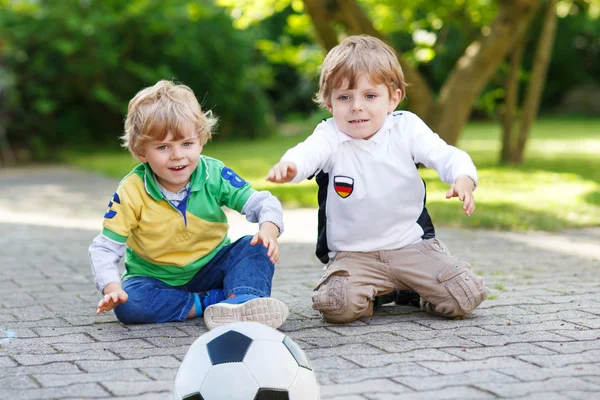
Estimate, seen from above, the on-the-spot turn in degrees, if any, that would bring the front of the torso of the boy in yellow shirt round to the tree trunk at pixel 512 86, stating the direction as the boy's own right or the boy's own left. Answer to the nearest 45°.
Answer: approximately 135° to the boy's own left

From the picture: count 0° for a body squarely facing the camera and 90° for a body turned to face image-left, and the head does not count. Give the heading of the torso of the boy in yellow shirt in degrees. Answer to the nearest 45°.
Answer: approximately 0°

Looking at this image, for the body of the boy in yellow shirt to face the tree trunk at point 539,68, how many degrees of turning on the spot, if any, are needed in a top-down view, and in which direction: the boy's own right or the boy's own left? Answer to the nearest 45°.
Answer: approximately 135° to the boy's own left

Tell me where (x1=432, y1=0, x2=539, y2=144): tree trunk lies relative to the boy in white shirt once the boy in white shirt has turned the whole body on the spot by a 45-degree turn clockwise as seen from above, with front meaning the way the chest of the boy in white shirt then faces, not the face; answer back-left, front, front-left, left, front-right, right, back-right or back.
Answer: back-right

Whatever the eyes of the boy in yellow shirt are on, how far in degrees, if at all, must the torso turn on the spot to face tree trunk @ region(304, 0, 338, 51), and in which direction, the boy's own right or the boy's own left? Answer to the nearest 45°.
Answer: approximately 180°

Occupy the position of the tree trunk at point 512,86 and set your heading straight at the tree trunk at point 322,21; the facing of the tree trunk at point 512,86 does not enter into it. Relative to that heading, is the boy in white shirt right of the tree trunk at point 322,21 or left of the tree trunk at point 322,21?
left

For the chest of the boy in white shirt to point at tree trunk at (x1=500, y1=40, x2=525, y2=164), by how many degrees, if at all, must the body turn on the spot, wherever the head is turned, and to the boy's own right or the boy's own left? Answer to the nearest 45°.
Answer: approximately 180°

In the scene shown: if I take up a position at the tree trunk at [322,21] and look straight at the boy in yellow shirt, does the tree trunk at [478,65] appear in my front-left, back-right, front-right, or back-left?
back-left

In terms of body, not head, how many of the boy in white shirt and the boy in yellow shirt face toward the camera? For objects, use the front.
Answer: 2

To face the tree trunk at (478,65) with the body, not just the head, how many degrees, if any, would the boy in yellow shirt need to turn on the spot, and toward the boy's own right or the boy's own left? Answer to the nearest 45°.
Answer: approximately 135° to the boy's own left
